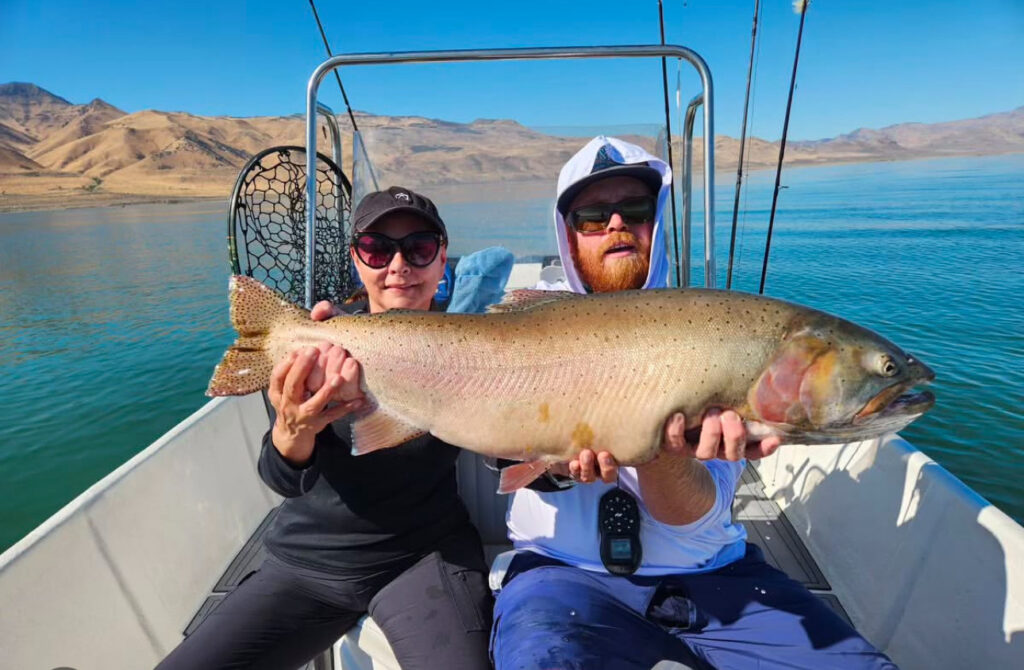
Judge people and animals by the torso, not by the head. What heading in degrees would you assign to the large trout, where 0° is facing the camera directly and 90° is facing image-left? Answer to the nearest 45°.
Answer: approximately 270°

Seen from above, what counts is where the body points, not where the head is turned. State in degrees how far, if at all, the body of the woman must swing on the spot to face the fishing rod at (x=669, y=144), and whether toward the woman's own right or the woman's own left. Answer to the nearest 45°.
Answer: approximately 135° to the woman's own left

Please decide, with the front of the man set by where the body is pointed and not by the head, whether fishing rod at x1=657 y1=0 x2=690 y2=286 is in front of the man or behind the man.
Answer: behind

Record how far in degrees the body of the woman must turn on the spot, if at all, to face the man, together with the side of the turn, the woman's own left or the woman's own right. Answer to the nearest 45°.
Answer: approximately 45° to the woman's own left

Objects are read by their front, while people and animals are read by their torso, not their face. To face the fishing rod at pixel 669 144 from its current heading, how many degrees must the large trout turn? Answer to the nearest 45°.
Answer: approximately 90° to its left

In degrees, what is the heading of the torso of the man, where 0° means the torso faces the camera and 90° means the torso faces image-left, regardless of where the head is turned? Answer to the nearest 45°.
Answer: approximately 0°

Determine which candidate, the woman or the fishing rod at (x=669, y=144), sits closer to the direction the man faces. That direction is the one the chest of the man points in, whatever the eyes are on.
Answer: the woman
